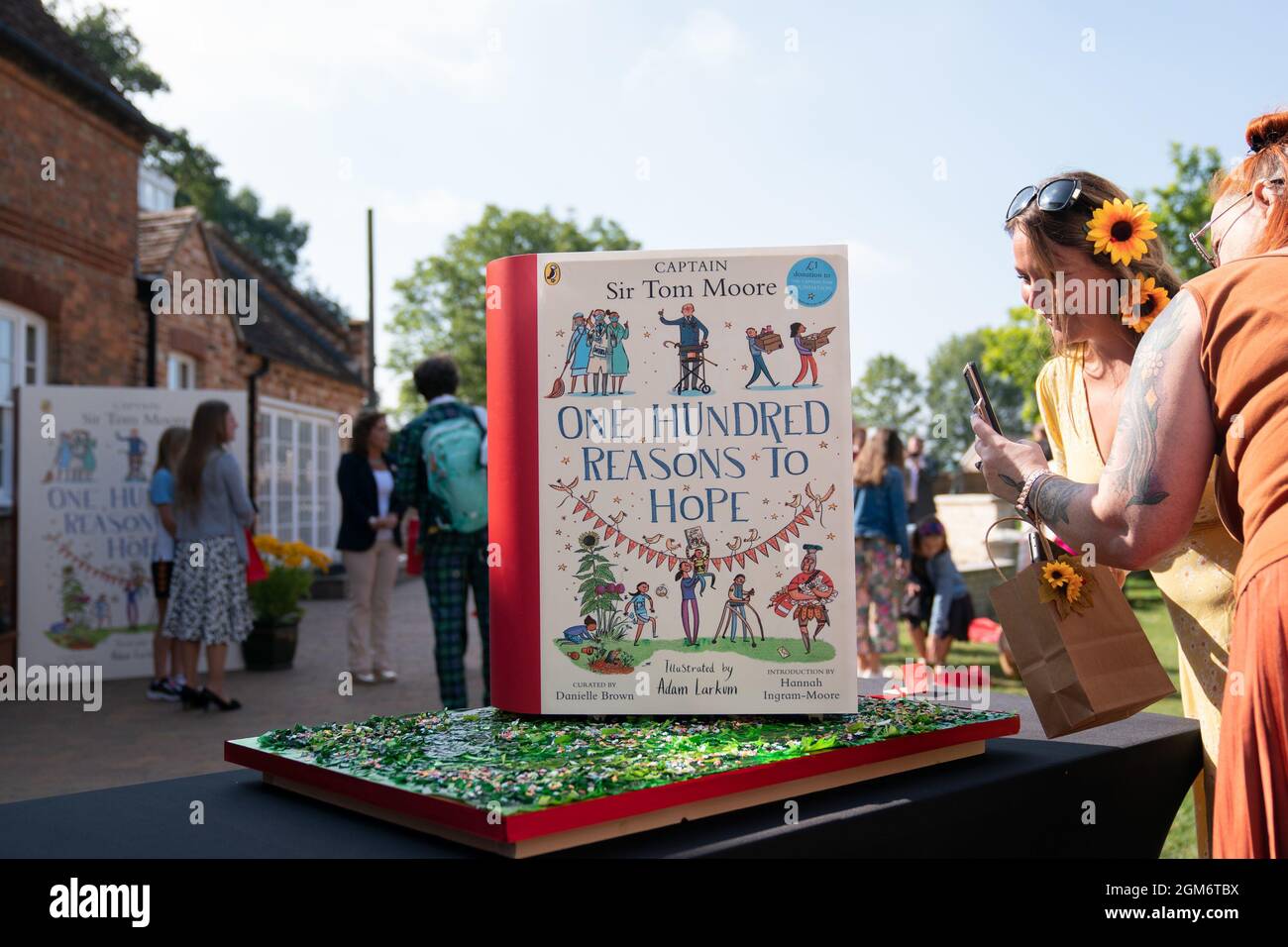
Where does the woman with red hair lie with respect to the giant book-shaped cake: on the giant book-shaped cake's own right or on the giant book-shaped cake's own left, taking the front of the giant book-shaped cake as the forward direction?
on the giant book-shaped cake's own left

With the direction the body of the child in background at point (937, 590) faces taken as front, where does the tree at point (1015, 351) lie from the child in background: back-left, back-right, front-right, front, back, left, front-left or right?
back-right

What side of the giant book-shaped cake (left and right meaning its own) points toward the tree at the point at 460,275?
back

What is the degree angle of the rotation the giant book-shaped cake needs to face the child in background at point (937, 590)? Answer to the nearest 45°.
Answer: approximately 180°

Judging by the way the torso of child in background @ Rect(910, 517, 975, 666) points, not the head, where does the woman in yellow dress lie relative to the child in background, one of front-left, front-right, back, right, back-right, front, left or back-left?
front-left

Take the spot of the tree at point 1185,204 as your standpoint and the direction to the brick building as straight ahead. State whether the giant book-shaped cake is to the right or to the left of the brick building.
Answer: left

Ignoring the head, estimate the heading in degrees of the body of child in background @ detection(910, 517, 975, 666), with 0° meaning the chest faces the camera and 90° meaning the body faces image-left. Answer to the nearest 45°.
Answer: approximately 45°

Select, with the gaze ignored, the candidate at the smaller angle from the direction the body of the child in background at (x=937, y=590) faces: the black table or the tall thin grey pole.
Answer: the black table

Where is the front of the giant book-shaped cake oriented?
toward the camera

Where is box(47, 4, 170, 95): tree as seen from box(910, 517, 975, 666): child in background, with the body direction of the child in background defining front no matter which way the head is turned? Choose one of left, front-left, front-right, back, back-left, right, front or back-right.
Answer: right

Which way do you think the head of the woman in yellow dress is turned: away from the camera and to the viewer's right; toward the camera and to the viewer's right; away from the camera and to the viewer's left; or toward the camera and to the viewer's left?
toward the camera and to the viewer's left

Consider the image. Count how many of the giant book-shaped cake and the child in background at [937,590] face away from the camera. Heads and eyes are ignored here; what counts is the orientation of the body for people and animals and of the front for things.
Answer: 0
